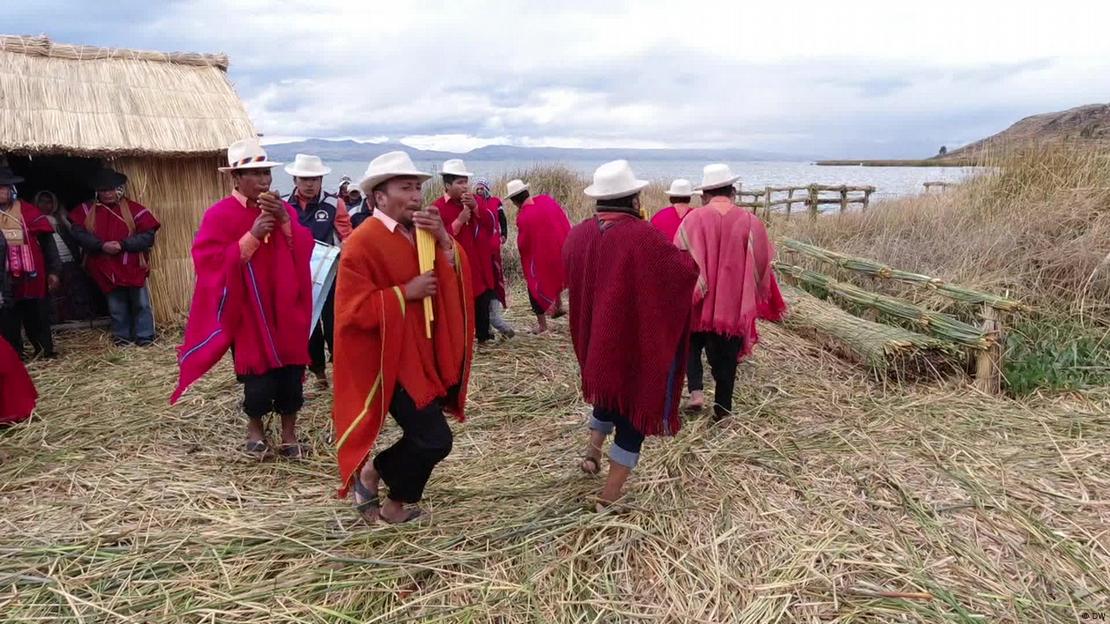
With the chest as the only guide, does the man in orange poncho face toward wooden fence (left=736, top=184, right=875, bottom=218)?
no

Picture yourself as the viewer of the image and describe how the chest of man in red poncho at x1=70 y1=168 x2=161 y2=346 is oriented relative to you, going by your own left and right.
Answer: facing the viewer

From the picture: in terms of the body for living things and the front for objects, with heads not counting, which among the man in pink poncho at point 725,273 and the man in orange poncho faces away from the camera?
the man in pink poncho

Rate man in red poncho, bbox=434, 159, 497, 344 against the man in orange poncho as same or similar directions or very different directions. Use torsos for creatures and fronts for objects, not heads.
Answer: same or similar directions

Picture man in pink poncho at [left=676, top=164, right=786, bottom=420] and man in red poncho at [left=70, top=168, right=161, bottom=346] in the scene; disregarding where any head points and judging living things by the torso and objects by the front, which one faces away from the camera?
the man in pink poncho

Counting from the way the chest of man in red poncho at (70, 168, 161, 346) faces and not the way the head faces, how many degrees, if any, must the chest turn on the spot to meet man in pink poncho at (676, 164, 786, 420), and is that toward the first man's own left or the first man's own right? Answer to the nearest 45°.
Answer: approximately 45° to the first man's own left

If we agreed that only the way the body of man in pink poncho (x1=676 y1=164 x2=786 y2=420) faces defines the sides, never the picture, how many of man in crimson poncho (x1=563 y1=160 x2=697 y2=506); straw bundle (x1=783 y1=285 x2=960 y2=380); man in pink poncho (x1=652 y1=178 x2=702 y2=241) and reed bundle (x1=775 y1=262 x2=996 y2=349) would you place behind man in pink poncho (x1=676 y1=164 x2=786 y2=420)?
1

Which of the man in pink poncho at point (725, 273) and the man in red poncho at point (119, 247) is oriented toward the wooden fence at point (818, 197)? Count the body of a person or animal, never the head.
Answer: the man in pink poncho

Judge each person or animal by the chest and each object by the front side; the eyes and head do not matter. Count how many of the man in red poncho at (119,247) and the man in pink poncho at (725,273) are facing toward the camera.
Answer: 1

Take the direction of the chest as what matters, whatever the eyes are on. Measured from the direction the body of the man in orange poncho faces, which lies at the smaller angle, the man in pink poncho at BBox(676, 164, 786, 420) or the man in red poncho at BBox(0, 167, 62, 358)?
the man in pink poncho

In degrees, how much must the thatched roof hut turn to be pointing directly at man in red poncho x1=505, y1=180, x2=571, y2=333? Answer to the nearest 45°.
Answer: approximately 45° to its left

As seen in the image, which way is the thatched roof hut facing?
toward the camera

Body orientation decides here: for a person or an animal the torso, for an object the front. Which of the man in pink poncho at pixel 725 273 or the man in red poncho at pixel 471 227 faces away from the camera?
the man in pink poncho

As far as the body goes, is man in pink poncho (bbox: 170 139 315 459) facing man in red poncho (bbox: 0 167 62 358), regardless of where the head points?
no

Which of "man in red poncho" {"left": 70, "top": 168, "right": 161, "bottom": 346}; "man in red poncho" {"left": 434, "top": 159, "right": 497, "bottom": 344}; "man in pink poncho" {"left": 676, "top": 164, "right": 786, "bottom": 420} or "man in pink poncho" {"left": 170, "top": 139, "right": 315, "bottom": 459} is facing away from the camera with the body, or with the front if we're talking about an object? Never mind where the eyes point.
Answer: "man in pink poncho" {"left": 676, "top": 164, "right": 786, "bottom": 420}

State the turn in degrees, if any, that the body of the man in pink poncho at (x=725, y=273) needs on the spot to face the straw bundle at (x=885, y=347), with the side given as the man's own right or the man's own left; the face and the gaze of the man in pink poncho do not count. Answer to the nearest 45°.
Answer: approximately 45° to the man's own right

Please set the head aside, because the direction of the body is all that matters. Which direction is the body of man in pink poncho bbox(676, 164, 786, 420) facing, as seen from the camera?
away from the camera

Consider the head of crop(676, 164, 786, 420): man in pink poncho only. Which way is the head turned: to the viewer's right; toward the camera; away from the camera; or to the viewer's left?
away from the camera
